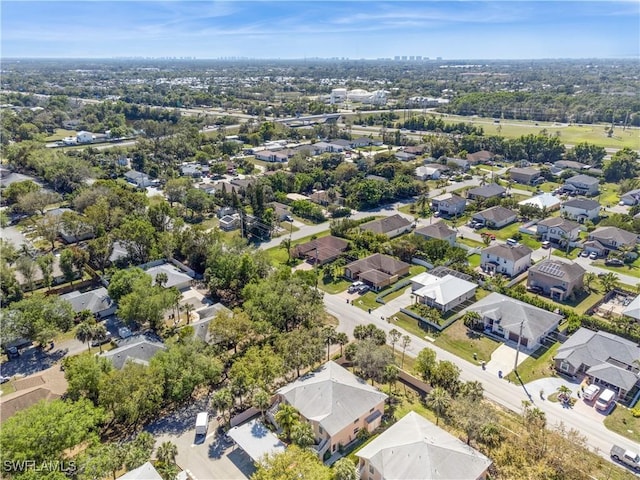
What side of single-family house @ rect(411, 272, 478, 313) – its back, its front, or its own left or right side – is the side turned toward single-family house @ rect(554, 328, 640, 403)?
left

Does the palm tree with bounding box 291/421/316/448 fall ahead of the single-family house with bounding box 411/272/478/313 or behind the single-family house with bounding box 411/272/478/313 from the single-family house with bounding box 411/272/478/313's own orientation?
ahead

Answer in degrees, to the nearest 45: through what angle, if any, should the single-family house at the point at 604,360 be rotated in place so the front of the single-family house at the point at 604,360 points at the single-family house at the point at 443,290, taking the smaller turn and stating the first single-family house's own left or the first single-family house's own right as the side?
approximately 45° to the first single-family house's own right

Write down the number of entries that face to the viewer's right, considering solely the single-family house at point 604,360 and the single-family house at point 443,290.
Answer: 0

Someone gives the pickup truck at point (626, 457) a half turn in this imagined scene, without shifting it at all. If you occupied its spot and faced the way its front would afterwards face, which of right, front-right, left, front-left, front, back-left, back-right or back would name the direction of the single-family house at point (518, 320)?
front

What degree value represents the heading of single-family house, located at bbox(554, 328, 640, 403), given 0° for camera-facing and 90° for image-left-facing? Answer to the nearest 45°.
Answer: approximately 45°

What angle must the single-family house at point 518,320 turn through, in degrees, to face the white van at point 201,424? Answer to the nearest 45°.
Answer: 0° — it already faces it

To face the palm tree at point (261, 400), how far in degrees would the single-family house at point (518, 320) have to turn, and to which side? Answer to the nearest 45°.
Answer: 0° — it already faces it

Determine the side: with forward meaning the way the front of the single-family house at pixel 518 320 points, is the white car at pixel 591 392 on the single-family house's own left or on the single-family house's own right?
on the single-family house's own left

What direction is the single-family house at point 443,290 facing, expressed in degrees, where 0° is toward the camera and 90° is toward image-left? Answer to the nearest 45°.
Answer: approximately 45°

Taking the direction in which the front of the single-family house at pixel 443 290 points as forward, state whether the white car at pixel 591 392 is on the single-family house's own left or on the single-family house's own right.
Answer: on the single-family house's own left

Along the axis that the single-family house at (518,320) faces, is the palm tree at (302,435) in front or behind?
in front
